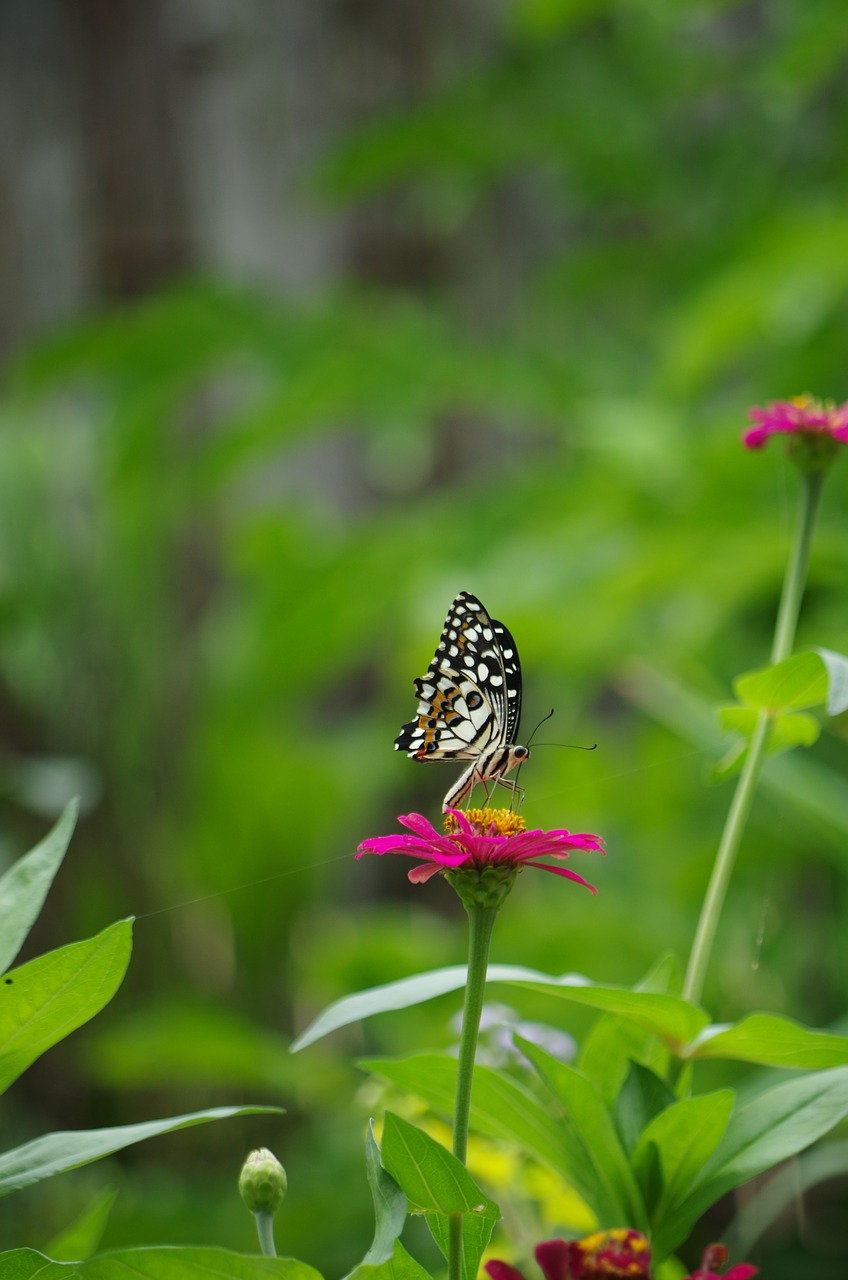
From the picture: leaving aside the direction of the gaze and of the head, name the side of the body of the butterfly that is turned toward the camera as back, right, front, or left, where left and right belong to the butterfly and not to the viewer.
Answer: right
